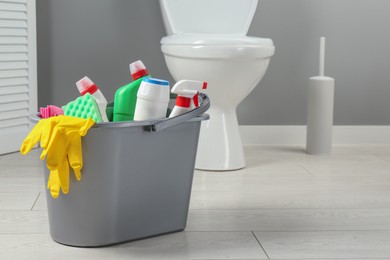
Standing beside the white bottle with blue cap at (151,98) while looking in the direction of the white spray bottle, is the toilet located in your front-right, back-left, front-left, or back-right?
front-left

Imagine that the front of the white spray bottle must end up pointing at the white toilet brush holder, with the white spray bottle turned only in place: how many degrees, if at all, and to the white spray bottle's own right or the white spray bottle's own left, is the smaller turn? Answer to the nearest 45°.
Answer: approximately 45° to the white spray bottle's own left

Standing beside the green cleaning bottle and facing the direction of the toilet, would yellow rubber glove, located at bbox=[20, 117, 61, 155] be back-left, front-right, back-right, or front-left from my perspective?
back-left

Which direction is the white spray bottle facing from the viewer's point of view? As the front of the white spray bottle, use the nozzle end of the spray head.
to the viewer's right

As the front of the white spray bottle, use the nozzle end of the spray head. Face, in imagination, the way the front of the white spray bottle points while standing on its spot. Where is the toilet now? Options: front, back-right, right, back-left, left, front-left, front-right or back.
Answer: left
